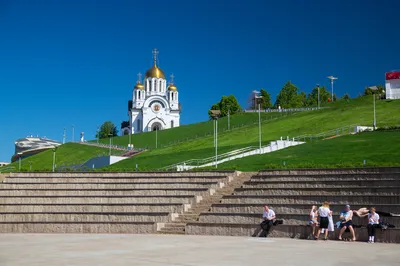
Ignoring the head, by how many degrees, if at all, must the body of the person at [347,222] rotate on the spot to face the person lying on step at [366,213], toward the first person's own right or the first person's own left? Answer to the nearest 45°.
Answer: approximately 135° to the first person's own left

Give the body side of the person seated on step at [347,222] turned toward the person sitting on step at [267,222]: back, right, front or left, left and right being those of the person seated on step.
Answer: right

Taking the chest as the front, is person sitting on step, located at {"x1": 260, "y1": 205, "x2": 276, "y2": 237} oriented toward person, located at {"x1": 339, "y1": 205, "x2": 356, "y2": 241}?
no

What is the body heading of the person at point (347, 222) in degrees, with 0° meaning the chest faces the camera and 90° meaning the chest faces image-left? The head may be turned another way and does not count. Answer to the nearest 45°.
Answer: approximately 0°

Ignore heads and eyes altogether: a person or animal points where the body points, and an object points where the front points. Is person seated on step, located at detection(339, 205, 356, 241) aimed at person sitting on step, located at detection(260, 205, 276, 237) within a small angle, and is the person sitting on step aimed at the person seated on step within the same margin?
no

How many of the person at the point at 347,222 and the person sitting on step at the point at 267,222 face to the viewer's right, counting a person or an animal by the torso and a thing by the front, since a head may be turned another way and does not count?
0

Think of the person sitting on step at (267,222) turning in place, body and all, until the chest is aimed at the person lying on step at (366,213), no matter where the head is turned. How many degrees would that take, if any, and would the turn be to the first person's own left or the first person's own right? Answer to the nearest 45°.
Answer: approximately 135° to the first person's own left
